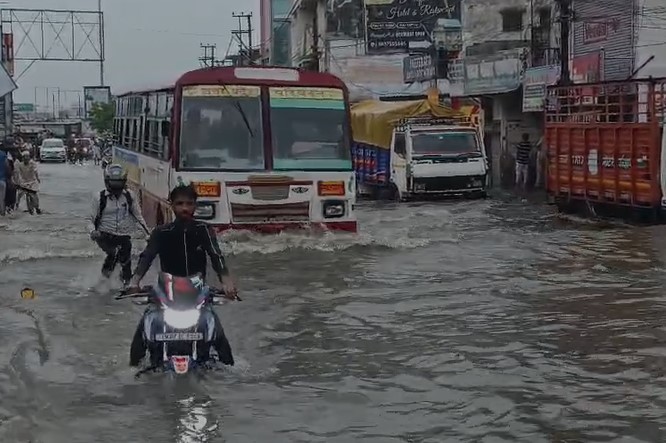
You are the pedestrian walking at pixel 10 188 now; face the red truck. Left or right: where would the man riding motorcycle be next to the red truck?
right

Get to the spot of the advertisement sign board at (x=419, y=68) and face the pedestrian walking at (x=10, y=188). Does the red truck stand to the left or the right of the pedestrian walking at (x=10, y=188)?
left

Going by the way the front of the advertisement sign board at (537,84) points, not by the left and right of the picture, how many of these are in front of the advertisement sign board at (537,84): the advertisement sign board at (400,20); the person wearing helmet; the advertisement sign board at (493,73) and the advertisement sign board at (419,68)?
1

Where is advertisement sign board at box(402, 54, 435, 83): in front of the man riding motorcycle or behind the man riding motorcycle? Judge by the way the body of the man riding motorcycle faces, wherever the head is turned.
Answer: behind

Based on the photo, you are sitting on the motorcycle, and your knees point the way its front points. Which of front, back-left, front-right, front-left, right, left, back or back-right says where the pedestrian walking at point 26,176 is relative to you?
back

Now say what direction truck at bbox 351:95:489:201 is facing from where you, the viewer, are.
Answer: facing the viewer and to the right of the viewer
